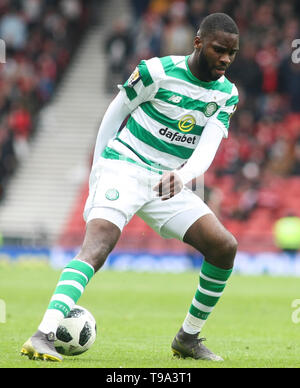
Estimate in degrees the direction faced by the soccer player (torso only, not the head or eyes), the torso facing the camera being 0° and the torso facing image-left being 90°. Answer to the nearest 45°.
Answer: approximately 315°
